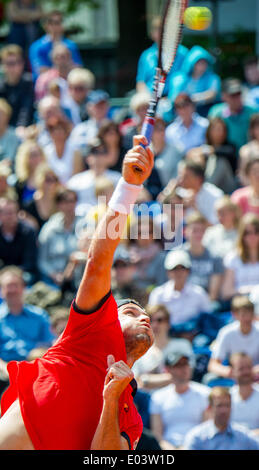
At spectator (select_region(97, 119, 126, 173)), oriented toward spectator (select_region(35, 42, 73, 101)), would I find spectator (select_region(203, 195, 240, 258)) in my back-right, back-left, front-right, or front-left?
back-right

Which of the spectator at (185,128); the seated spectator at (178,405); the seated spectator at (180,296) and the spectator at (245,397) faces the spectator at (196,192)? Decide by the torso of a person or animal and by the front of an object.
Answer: the spectator at (185,128)

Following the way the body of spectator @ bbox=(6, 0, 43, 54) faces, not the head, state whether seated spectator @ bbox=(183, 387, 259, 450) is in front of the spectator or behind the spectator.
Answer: in front

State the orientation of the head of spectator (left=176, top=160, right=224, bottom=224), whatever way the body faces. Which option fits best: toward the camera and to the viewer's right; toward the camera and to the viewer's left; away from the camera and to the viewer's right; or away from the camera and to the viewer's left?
toward the camera and to the viewer's left

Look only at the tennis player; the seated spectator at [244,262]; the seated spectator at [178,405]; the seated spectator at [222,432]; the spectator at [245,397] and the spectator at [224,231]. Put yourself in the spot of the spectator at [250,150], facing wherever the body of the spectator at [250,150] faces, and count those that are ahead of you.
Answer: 6

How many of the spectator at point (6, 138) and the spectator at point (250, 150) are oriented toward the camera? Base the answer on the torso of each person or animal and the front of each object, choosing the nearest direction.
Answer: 2

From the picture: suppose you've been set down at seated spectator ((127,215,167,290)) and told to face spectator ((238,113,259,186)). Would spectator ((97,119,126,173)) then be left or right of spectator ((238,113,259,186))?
left
